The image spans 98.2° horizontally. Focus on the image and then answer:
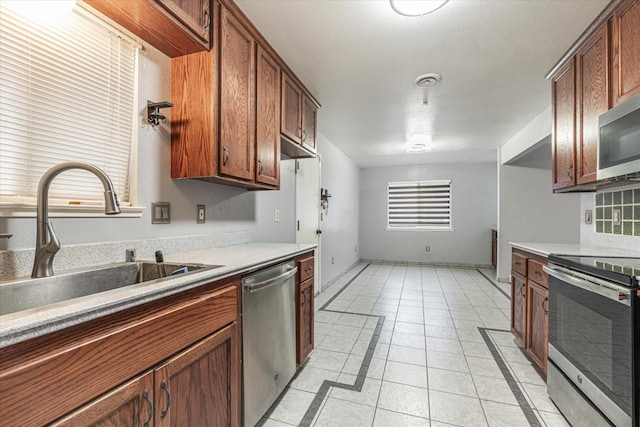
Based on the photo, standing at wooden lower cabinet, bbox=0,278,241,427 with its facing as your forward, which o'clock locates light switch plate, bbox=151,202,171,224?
The light switch plate is roughly at 8 o'clock from the wooden lower cabinet.

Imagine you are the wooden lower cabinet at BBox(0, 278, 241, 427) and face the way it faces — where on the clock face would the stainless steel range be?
The stainless steel range is roughly at 11 o'clock from the wooden lower cabinet.

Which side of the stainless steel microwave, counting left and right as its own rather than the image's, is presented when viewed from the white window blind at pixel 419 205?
right

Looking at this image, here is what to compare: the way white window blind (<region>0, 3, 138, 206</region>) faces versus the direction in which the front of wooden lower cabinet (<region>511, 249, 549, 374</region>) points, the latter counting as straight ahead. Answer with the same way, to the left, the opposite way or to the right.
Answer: the opposite way

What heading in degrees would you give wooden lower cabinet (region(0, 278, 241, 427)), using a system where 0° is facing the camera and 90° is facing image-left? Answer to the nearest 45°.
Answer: approximately 315°

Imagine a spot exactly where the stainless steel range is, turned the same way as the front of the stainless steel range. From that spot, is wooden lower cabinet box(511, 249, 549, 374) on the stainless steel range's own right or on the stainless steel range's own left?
on the stainless steel range's own right

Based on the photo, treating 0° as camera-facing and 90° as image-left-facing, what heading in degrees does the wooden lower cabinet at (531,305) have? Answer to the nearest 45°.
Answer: approximately 45°

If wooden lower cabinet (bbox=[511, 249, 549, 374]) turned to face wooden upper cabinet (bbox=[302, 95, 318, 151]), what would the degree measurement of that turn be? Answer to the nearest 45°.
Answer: approximately 45° to its right

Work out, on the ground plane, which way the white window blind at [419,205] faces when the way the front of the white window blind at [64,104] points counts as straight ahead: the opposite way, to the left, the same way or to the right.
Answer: to the right

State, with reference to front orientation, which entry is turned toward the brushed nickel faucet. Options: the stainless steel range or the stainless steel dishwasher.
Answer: the stainless steel range

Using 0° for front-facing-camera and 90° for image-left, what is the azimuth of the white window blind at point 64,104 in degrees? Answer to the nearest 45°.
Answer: approximately 315°
